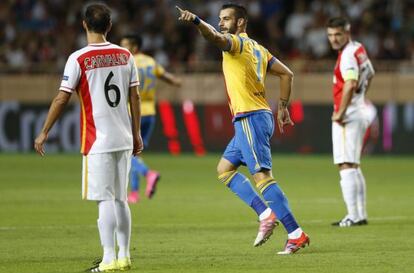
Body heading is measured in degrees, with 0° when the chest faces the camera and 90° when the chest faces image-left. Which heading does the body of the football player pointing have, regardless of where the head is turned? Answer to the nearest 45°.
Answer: approximately 135°
